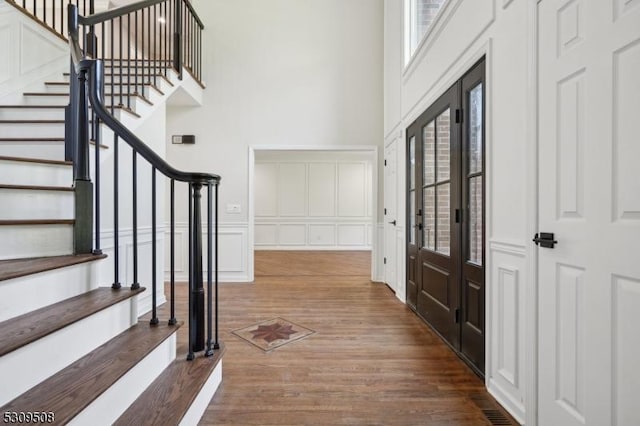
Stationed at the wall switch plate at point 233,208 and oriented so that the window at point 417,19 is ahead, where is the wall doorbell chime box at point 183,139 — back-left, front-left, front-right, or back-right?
back-right

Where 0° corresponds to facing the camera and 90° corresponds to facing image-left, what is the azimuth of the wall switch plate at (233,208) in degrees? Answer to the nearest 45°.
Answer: approximately 0°

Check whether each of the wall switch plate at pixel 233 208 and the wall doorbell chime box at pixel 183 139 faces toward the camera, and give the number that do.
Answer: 2

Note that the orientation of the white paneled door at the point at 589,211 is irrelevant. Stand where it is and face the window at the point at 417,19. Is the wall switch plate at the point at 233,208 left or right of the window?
left

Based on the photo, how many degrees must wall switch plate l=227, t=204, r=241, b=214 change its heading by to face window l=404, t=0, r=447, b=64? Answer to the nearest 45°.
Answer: approximately 45° to its left

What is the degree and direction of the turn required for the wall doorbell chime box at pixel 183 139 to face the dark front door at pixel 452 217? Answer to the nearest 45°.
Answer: approximately 45° to its left
